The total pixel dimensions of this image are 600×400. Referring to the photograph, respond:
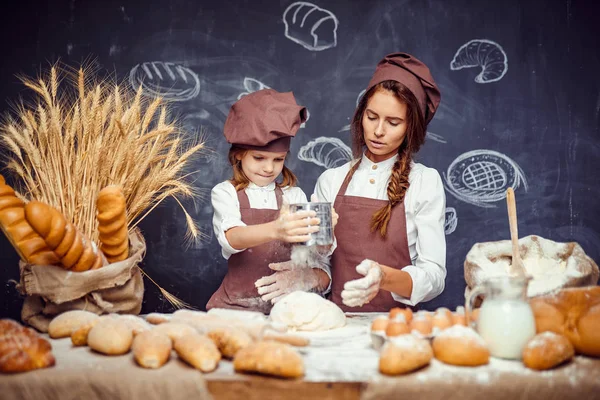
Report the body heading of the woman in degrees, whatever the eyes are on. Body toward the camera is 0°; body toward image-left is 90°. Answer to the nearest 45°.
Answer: approximately 45°

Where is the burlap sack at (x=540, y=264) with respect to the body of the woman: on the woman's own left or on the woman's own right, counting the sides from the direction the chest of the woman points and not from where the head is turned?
on the woman's own left

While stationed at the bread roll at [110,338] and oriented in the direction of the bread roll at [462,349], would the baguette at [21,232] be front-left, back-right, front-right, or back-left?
back-left
